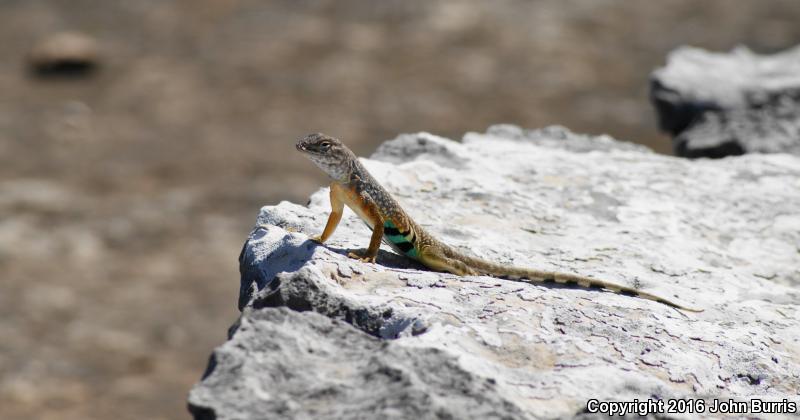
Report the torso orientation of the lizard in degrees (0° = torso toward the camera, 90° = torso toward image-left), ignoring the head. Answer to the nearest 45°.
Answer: approximately 90°

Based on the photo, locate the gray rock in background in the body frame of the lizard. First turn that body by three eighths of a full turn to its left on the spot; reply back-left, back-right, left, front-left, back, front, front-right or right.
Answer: left
